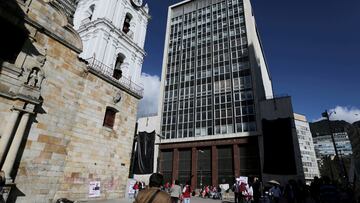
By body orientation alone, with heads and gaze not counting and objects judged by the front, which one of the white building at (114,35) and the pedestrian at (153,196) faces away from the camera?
the pedestrian

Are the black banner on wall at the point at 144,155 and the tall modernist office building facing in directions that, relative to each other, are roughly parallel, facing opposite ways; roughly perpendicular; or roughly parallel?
roughly parallel

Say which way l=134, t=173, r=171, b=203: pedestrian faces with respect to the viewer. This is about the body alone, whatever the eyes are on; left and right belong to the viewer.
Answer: facing away from the viewer

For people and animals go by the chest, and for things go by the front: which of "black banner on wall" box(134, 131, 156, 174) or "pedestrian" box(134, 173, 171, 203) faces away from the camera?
the pedestrian

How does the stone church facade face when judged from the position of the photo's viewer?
facing the viewer and to the right of the viewer

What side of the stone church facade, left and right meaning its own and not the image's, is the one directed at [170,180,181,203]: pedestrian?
front

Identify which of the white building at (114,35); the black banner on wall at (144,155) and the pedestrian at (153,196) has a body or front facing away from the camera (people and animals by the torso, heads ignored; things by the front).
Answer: the pedestrian

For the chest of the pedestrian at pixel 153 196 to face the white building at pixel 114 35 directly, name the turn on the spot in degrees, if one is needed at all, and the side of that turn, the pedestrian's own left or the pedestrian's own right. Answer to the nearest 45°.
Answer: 0° — they already face it

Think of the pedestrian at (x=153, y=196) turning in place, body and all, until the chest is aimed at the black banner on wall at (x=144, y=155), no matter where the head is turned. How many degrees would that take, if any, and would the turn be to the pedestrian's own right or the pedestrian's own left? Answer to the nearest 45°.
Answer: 0° — they already face it

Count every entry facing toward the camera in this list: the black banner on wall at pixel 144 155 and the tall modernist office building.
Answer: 2

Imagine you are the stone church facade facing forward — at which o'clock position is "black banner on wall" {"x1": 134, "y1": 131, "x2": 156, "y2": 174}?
The black banner on wall is roughly at 9 o'clock from the stone church facade.

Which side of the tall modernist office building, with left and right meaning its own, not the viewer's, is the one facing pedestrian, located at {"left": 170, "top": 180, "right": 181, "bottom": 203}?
front

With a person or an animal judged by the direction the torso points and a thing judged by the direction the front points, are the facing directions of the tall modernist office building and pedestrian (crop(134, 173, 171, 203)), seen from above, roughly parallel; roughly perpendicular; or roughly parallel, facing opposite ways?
roughly parallel, facing opposite ways

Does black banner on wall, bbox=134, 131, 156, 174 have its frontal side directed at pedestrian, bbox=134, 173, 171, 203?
yes

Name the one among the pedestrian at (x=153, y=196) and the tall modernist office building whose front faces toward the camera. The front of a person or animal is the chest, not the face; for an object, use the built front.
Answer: the tall modernist office building

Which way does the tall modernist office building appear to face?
toward the camera

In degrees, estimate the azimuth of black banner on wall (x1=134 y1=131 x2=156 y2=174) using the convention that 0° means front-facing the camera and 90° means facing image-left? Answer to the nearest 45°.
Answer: approximately 0°
